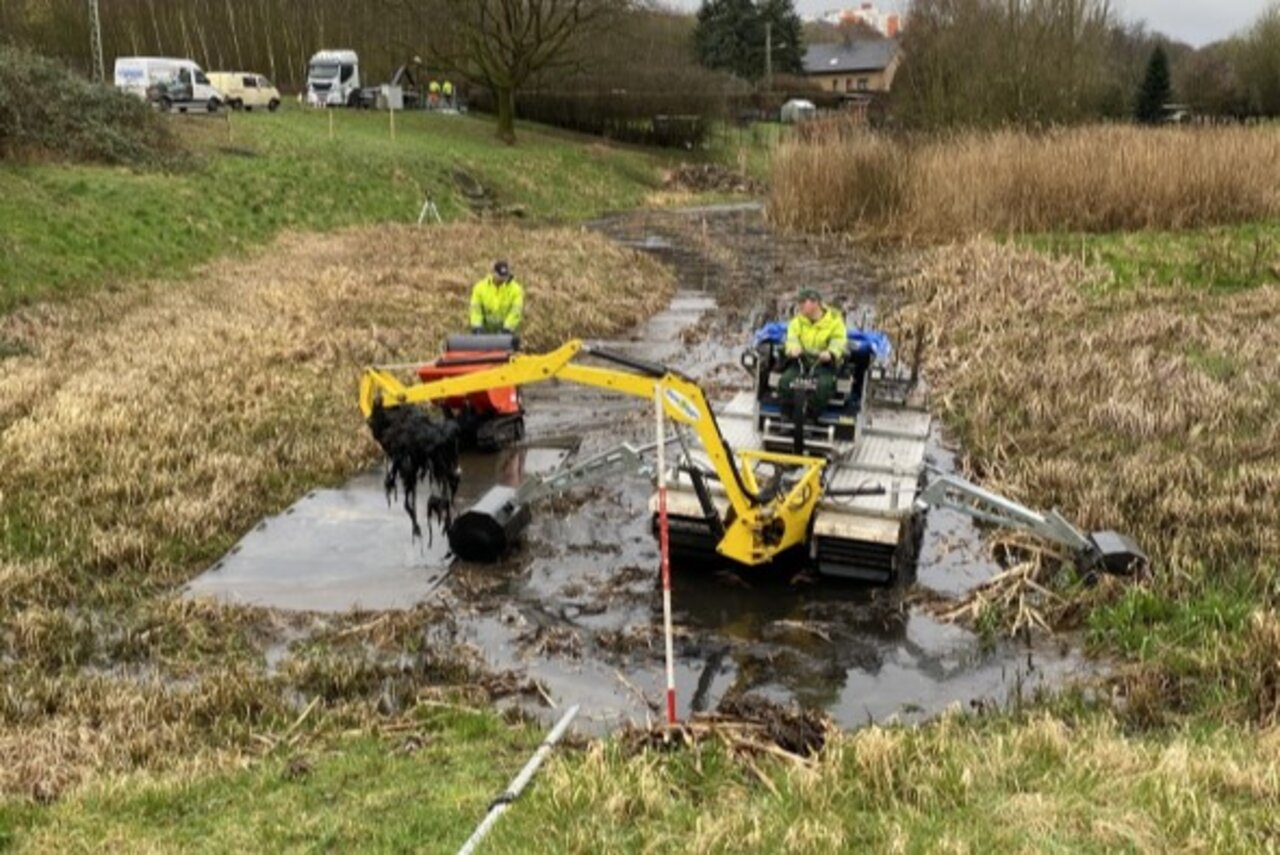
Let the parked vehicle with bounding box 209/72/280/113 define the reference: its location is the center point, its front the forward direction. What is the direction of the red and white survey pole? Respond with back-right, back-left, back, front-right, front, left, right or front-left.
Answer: right

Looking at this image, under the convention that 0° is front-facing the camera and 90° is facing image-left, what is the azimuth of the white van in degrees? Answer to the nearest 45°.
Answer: approximately 270°

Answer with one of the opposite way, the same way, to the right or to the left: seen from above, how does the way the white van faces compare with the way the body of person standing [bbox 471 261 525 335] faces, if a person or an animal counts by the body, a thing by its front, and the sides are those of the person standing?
to the left

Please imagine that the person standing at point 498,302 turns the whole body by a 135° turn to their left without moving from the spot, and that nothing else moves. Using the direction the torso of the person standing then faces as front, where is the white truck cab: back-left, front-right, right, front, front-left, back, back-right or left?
front-left

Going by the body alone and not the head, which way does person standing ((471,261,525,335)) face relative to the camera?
toward the camera

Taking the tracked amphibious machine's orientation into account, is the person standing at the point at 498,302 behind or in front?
behind

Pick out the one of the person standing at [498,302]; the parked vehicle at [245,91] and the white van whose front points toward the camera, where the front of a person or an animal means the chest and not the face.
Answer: the person standing

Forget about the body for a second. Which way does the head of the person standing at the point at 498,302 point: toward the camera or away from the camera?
toward the camera

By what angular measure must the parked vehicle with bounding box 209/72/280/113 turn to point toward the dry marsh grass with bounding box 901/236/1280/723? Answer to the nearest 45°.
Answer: approximately 90° to its right

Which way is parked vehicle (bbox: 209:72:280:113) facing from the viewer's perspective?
to the viewer's right

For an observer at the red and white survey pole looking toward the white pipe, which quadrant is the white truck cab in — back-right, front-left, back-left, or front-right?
back-right

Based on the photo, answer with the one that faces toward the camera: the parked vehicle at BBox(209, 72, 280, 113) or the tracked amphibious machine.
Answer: the tracked amphibious machine

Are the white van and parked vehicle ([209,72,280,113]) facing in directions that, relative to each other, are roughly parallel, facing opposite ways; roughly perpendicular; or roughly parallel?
roughly parallel

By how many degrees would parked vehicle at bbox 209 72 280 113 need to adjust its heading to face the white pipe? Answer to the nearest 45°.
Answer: approximately 90° to its right
